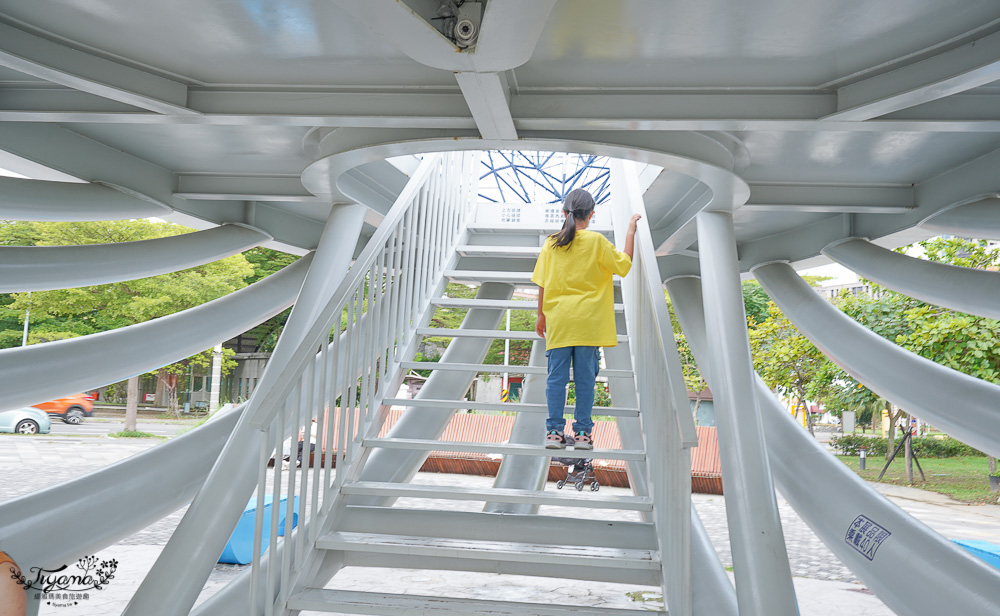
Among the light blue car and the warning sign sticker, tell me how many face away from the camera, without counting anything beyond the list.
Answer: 0

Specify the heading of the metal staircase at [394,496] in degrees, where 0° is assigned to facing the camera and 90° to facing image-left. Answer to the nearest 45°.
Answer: approximately 0°

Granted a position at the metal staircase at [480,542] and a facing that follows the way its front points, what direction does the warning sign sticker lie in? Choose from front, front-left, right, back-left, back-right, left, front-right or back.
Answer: left

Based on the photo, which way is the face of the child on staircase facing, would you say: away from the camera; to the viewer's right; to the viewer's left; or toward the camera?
away from the camera

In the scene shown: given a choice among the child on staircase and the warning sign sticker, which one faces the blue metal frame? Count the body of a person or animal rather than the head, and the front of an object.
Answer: the child on staircase

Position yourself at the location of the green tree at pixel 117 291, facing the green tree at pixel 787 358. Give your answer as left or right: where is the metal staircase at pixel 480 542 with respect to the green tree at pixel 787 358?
right

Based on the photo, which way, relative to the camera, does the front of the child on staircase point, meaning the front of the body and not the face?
away from the camera

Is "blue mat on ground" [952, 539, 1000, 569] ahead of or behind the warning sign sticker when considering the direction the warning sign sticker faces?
behind
